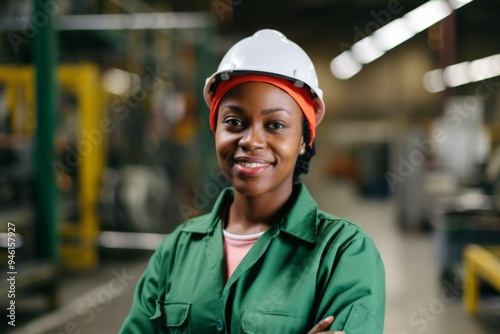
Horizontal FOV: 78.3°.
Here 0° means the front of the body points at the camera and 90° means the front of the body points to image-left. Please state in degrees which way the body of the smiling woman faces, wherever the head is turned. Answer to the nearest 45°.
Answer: approximately 45°

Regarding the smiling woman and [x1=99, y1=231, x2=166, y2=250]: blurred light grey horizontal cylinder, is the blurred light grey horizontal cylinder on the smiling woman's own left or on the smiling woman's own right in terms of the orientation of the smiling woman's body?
on the smiling woman's own right

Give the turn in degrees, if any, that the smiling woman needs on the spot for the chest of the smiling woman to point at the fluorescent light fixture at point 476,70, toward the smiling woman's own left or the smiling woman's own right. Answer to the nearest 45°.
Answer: approximately 180°

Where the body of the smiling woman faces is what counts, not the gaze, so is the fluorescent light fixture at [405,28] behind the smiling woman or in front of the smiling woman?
behind

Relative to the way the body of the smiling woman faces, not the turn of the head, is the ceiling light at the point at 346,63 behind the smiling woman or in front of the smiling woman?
behind

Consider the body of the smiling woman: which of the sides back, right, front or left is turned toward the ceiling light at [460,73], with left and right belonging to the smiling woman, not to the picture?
back
